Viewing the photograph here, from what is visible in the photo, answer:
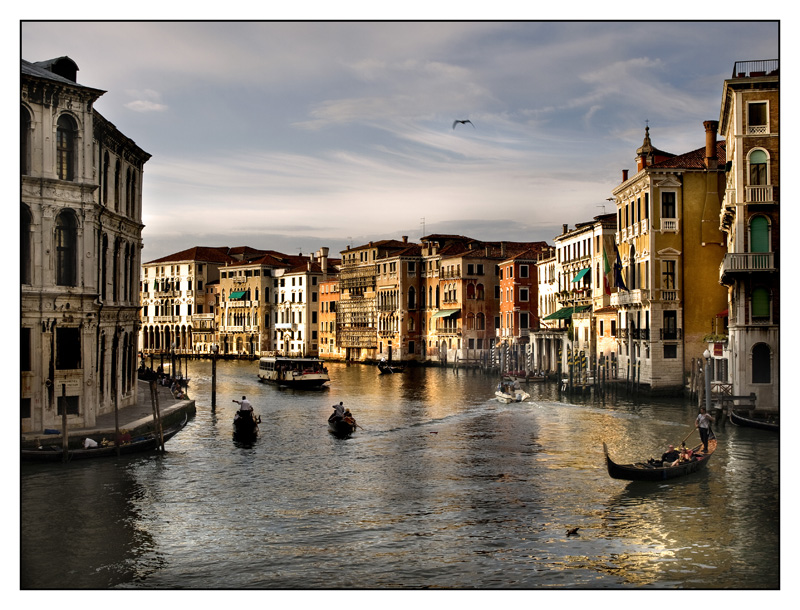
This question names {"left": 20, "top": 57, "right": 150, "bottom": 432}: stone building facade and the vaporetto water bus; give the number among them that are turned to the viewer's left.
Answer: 0

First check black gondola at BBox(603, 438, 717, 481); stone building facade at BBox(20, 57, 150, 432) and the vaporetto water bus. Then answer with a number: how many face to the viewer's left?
1

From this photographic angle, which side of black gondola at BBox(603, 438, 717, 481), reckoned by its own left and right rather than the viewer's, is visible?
left

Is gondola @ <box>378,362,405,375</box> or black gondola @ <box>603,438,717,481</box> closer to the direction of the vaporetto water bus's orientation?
the black gondola

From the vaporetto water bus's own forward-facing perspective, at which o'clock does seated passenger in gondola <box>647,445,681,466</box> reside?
The seated passenger in gondola is roughly at 1 o'clock from the vaporetto water bus.

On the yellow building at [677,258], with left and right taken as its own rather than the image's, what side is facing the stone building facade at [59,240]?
front

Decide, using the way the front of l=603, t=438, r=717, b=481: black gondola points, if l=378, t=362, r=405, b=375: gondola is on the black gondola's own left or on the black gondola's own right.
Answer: on the black gondola's own right

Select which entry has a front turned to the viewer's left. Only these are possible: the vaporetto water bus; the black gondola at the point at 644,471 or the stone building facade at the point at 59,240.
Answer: the black gondola

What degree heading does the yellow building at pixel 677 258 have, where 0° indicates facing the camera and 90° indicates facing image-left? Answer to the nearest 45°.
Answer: approximately 45°

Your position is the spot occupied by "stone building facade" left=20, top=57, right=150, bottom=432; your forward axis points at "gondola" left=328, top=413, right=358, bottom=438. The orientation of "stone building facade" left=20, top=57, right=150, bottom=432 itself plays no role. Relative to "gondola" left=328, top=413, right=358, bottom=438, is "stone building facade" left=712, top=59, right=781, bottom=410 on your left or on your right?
right

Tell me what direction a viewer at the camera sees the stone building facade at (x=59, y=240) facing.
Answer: facing the viewer and to the right of the viewer

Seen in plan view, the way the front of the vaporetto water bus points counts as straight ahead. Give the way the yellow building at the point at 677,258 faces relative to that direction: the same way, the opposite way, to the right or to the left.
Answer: to the right

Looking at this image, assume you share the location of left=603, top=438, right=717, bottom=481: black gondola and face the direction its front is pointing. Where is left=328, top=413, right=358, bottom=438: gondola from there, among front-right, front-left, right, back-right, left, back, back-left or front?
front-right

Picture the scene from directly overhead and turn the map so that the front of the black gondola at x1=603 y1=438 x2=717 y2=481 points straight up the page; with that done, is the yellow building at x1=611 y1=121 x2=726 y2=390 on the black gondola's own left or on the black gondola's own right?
on the black gondola's own right

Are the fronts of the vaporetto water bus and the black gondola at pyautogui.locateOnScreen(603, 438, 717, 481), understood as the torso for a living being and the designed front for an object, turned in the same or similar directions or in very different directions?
very different directions
